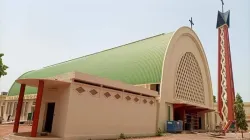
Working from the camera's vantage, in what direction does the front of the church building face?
facing the viewer and to the right of the viewer

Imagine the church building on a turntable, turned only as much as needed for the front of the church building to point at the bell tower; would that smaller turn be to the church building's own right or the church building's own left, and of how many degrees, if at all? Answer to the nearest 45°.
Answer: approximately 90° to the church building's own left
